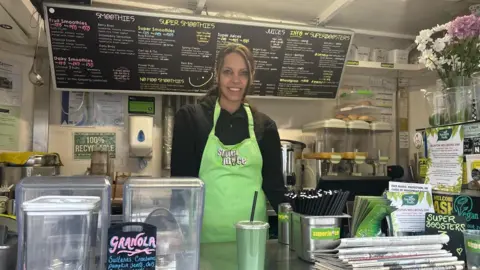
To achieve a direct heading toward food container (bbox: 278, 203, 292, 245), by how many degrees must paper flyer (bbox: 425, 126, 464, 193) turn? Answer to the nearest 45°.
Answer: approximately 45° to its right

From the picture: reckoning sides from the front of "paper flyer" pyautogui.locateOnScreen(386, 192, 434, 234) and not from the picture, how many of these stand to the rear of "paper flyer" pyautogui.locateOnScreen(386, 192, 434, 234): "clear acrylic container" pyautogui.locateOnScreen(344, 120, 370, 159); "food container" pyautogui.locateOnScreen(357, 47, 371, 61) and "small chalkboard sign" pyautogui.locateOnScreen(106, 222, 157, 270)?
2

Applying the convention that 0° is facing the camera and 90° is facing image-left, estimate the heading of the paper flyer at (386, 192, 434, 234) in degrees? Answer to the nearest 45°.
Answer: approximately 0°

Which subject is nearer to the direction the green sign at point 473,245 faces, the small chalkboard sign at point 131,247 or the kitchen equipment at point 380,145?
the small chalkboard sign

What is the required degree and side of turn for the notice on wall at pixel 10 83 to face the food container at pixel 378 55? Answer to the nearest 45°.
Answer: approximately 45° to its left

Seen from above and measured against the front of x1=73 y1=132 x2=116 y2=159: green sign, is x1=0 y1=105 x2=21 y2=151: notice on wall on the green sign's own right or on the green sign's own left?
on the green sign's own right

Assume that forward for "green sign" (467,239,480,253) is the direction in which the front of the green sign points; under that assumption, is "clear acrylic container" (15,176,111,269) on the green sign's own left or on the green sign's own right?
on the green sign's own right

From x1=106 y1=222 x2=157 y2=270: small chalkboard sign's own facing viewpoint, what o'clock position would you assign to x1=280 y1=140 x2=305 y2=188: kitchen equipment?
The kitchen equipment is roughly at 7 o'clock from the small chalkboard sign.

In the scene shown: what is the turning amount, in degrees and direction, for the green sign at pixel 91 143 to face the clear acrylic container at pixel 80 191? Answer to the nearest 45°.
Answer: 0° — it already faces it

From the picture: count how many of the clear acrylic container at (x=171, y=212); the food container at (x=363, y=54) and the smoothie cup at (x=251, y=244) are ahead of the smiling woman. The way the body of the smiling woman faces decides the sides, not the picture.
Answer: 2
